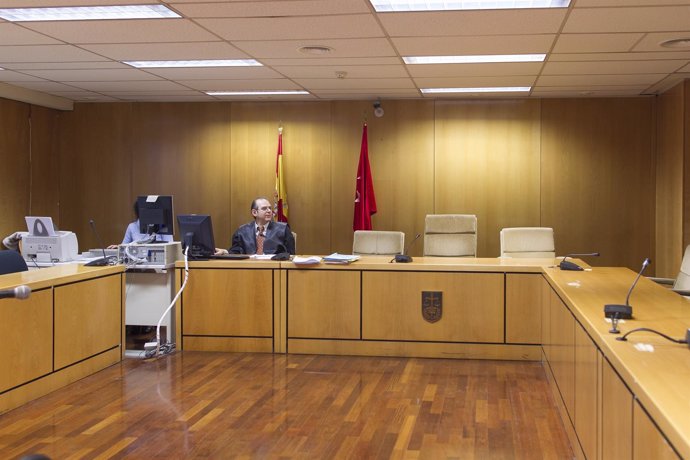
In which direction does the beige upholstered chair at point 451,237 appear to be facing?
toward the camera

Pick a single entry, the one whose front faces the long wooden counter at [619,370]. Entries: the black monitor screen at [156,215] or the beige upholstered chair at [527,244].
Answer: the beige upholstered chair

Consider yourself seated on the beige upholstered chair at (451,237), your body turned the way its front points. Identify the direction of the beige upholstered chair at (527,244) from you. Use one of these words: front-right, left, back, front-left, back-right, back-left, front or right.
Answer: left

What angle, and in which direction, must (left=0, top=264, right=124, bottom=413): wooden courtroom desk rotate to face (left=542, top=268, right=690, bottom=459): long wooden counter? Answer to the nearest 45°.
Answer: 0° — it already faces it

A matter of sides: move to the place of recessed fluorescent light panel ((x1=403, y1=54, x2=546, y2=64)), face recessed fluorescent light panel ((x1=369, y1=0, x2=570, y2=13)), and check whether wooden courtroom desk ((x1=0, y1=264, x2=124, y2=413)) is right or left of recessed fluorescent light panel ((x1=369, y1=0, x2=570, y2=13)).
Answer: right

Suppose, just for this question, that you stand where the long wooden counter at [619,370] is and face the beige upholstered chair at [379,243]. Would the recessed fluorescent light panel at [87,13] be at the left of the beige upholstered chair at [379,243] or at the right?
left

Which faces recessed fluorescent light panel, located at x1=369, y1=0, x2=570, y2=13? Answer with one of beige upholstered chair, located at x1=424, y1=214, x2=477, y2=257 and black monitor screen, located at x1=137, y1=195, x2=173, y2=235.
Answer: the beige upholstered chair

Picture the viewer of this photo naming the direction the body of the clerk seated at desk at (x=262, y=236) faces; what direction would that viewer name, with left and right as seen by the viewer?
facing the viewer

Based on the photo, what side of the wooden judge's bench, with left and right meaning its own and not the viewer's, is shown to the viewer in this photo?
front

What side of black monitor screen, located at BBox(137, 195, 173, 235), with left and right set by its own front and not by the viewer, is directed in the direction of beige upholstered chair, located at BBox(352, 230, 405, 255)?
right

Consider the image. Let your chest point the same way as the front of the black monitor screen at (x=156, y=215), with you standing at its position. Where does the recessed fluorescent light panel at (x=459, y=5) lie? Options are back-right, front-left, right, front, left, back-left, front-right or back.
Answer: back-right

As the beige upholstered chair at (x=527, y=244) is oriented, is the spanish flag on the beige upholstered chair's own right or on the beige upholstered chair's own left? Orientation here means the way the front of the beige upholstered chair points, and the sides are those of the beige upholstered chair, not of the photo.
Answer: on the beige upholstered chair's own right

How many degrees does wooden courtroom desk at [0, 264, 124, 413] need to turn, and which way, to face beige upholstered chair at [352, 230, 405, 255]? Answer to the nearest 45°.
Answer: approximately 45° to its left

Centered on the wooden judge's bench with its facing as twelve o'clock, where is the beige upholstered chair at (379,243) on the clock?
The beige upholstered chair is roughly at 6 o'clock from the wooden judge's bench.
